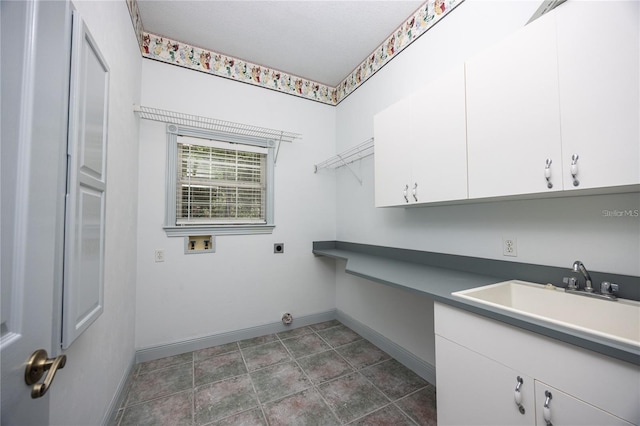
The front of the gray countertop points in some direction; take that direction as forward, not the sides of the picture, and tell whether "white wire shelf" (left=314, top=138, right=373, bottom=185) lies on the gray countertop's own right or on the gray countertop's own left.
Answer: on the gray countertop's own right

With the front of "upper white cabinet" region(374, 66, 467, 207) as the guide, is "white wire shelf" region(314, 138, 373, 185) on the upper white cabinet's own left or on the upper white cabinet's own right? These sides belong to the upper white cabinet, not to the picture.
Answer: on the upper white cabinet's own right

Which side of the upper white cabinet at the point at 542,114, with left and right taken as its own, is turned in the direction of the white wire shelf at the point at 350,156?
right

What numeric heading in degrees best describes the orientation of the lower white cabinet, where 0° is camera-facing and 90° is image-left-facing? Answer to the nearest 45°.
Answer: approximately 45°

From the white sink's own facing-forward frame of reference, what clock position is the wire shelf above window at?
The wire shelf above window is roughly at 1 o'clock from the white sink.
